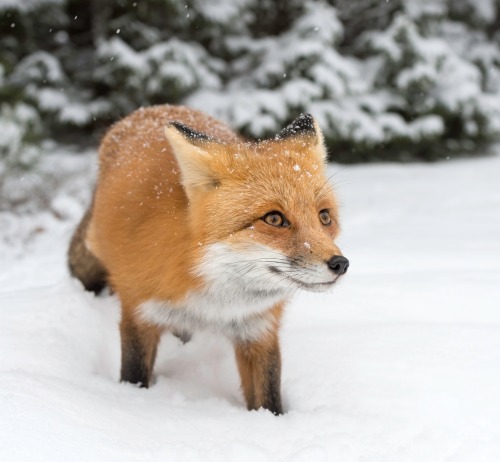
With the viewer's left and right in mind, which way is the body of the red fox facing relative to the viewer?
facing the viewer and to the right of the viewer
